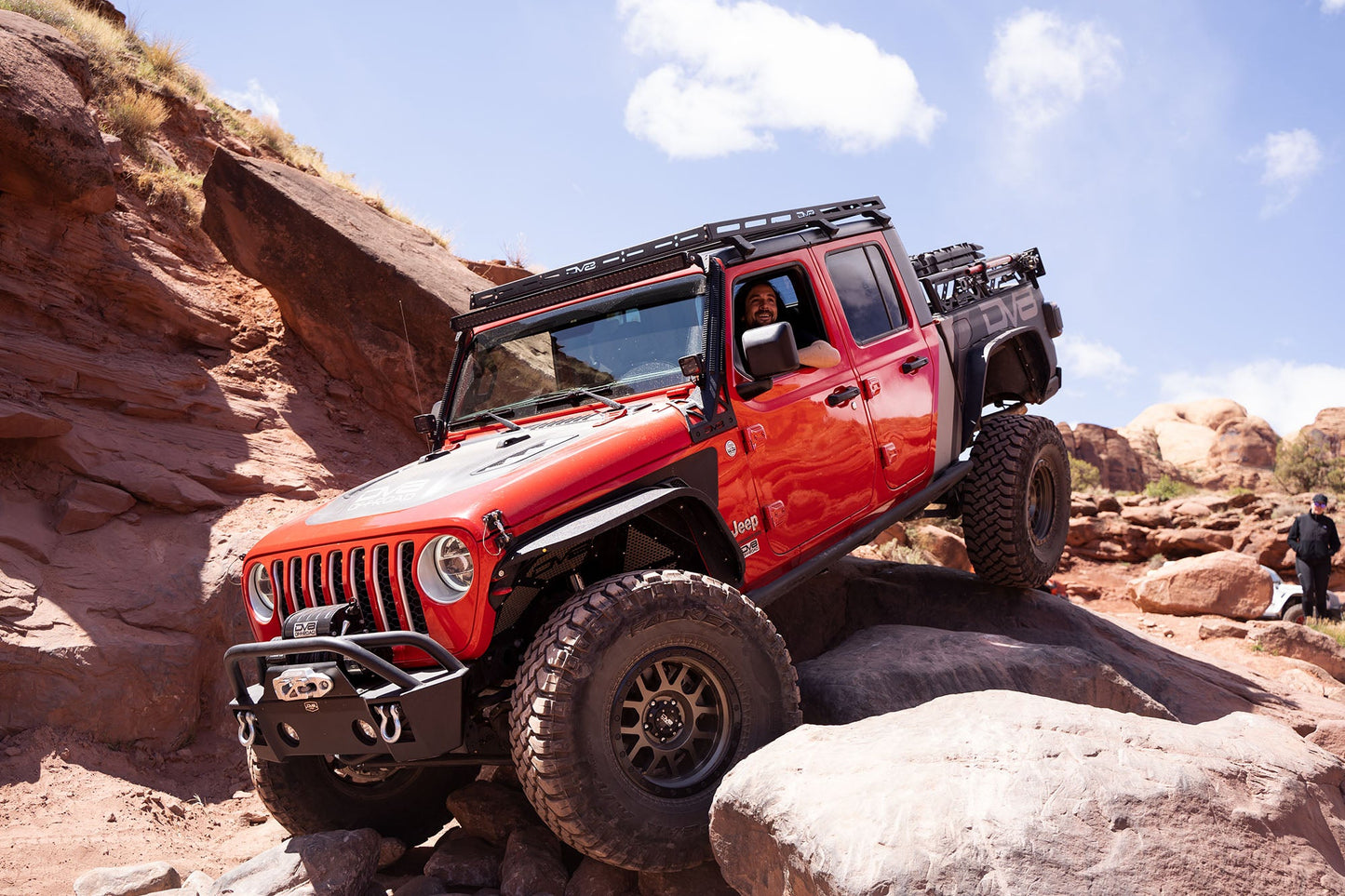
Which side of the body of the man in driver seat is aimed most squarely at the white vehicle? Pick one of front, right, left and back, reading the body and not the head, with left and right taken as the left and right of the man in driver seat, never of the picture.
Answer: back

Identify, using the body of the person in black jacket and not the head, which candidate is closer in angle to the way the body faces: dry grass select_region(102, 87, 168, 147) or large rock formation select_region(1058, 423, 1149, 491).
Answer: the dry grass

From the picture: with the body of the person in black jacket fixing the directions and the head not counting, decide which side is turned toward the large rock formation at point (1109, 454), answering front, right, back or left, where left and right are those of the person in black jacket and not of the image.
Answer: back

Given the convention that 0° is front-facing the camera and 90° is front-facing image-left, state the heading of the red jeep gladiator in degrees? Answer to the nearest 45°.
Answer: approximately 45°

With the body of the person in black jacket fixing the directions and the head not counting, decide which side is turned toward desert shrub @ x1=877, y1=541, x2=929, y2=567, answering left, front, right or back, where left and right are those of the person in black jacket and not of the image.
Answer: right

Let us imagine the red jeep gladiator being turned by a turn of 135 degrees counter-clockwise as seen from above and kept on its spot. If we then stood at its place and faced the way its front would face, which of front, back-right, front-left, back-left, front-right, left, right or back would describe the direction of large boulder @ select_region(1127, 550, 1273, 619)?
front-left

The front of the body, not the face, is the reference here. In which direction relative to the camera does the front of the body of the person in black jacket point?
toward the camera

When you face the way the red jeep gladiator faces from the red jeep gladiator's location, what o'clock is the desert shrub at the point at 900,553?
The desert shrub is roughly at 5 o'clock from the red jeep gladiator.

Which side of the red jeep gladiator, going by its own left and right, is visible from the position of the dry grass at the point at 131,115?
right

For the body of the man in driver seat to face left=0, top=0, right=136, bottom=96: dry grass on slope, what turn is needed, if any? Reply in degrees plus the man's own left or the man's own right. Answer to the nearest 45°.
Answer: approximately 90° to the man's own right

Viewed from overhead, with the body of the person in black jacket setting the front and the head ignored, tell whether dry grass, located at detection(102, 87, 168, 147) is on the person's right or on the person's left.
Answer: on the person's right

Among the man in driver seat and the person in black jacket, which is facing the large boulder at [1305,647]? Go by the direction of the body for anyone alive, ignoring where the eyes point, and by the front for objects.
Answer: the person in black jacket

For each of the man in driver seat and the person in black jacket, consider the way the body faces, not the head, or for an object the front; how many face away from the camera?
0

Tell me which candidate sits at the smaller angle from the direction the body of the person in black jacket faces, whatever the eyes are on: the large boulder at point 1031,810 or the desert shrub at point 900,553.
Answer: the large boulder

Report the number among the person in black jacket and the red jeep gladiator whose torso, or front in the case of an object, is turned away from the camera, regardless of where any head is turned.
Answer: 0
